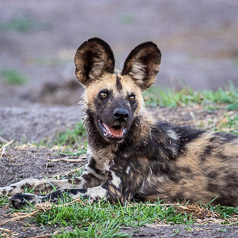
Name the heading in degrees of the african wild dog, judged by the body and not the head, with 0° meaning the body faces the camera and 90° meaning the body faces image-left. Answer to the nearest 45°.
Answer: approximately 90°
